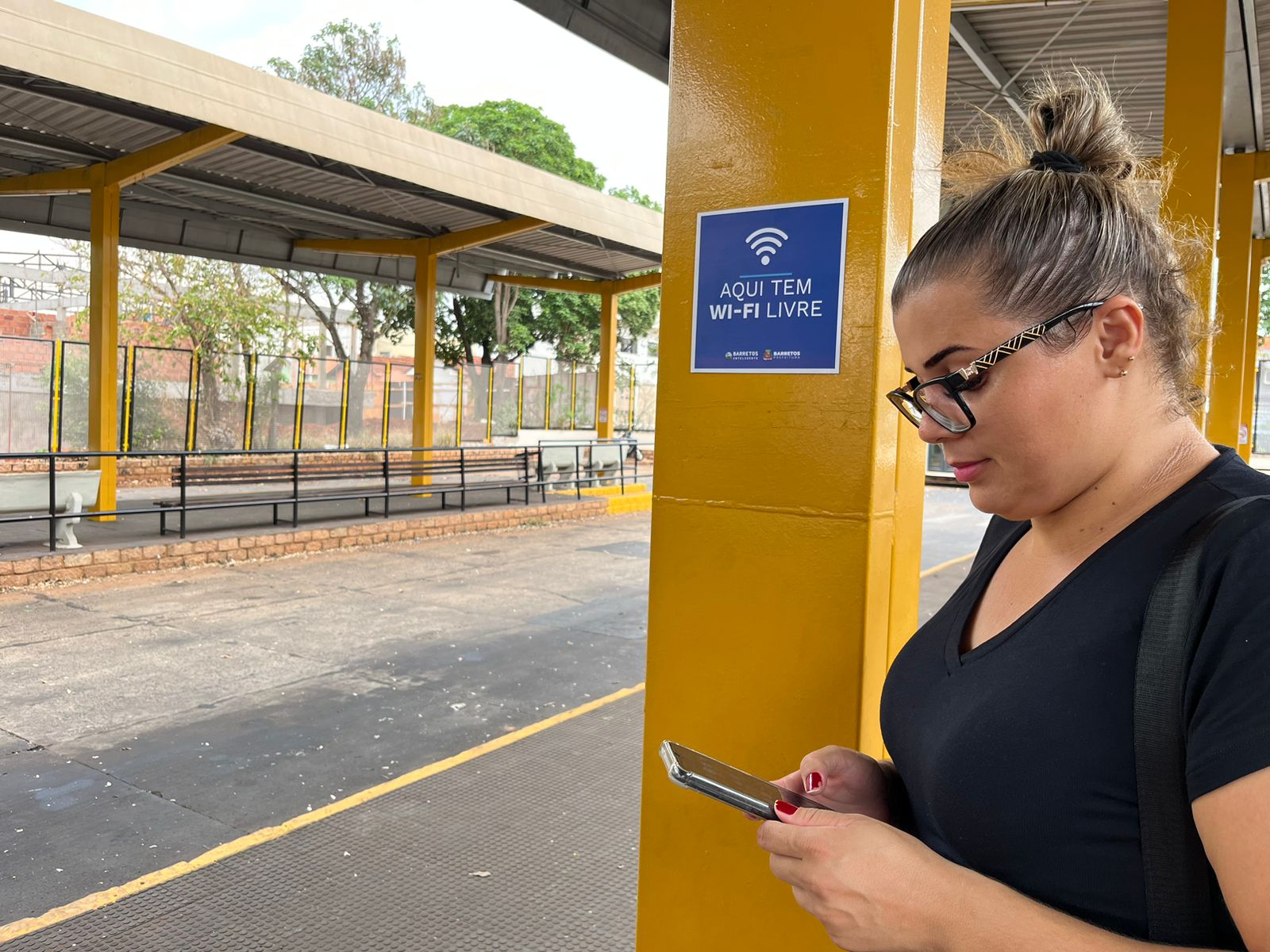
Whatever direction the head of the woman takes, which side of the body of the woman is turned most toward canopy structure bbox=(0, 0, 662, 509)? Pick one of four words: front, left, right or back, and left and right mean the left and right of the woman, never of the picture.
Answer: right

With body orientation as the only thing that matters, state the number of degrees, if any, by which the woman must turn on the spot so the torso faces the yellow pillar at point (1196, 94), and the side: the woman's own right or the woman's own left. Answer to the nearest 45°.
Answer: approximately 135° to the woman's own right

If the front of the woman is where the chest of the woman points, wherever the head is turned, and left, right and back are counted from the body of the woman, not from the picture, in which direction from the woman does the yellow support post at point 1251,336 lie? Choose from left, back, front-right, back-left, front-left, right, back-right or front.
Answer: back-right

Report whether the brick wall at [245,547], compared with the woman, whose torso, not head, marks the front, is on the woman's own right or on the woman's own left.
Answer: on the woman's own right

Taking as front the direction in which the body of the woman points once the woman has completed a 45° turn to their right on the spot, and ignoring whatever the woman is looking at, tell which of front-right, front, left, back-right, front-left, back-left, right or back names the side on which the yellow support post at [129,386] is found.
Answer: front-right

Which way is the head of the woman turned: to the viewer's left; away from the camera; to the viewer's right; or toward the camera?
to the viewer's left

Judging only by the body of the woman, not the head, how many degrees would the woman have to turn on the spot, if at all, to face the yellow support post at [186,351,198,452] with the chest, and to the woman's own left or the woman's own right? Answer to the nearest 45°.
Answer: approximately 90° to the woman's own right

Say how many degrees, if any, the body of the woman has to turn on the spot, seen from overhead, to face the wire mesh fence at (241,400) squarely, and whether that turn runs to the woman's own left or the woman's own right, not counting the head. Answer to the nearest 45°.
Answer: approximately 90° to the woman's own right

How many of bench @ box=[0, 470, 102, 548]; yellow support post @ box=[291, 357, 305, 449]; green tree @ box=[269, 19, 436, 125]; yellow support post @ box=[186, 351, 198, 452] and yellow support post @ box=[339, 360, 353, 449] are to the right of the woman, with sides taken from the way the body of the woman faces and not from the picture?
5

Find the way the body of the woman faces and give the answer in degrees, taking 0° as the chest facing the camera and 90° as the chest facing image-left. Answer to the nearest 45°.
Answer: approximately 45°

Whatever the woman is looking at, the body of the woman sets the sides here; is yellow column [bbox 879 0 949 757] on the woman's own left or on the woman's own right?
on the woman's own right

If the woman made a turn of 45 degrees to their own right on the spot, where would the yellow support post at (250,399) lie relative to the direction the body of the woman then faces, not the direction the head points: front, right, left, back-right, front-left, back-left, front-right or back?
front-right

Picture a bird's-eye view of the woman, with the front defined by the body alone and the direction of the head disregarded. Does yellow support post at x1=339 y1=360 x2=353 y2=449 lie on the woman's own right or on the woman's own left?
on the woman's own right

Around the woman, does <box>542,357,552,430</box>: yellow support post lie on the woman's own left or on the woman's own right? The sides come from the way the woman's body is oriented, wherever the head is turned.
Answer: on the woman's own right

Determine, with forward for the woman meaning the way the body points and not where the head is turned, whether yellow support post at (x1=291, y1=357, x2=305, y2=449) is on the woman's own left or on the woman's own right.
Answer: on the woman's own right
